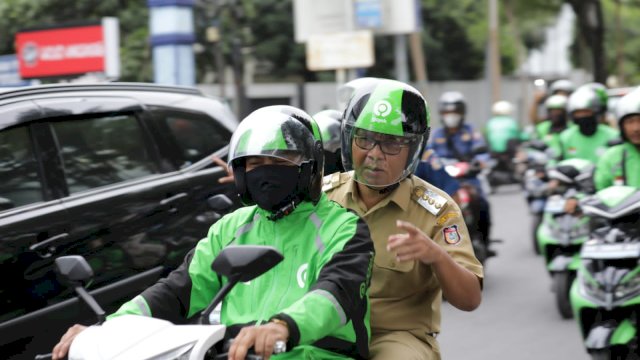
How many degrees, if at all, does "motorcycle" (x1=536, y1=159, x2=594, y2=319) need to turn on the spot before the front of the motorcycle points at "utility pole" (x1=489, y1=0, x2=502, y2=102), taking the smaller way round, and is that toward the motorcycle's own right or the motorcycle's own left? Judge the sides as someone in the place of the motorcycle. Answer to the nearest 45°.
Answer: approximately 180°

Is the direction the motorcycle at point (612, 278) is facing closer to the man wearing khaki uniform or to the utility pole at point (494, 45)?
the man wearing khaki uniform

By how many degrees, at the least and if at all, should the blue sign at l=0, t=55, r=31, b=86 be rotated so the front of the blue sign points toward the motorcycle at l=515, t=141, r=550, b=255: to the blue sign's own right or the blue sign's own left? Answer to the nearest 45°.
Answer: approximately 45° to the blue sign's own left

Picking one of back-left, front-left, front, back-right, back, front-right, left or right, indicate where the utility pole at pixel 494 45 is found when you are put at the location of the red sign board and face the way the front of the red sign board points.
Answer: back-left

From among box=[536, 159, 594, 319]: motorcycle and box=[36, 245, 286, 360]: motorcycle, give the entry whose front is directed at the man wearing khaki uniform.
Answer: box=[536, 159, 594, 319]: motorcycle

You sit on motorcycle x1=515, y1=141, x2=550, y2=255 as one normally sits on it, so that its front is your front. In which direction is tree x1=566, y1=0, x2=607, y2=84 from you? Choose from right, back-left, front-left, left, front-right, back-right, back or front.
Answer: back

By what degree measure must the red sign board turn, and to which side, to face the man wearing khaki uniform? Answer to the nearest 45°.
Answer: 0° — it already faces them

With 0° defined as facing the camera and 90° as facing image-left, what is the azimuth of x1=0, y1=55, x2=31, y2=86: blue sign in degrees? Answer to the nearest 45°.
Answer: approximately 0°
